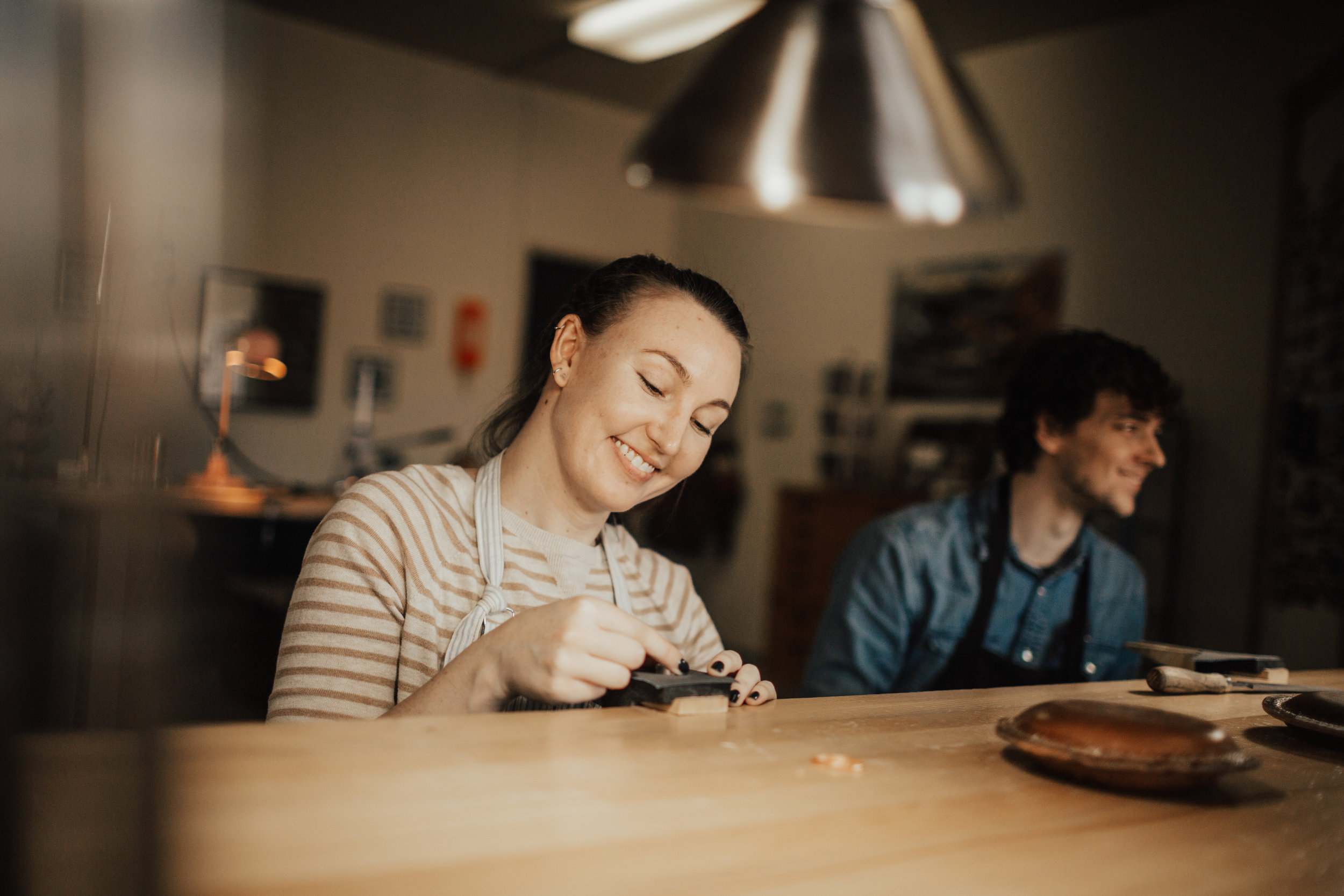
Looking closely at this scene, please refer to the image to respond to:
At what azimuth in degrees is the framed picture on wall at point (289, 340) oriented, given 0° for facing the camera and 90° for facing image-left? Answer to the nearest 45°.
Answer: approximately 315°

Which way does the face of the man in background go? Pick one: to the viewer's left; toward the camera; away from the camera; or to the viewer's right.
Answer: to the viewer's right

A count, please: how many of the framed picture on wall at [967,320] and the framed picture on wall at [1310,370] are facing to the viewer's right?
0

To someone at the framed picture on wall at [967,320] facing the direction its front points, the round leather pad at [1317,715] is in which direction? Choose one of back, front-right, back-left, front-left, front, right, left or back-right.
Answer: front-left

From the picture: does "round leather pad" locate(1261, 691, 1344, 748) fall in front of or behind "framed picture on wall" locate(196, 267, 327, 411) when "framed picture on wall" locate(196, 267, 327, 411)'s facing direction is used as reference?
in front

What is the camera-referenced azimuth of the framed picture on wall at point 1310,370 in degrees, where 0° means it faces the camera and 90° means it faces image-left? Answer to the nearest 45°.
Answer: approximately 45°

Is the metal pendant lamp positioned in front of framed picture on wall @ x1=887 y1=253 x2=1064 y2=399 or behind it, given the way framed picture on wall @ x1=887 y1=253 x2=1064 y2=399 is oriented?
in front
